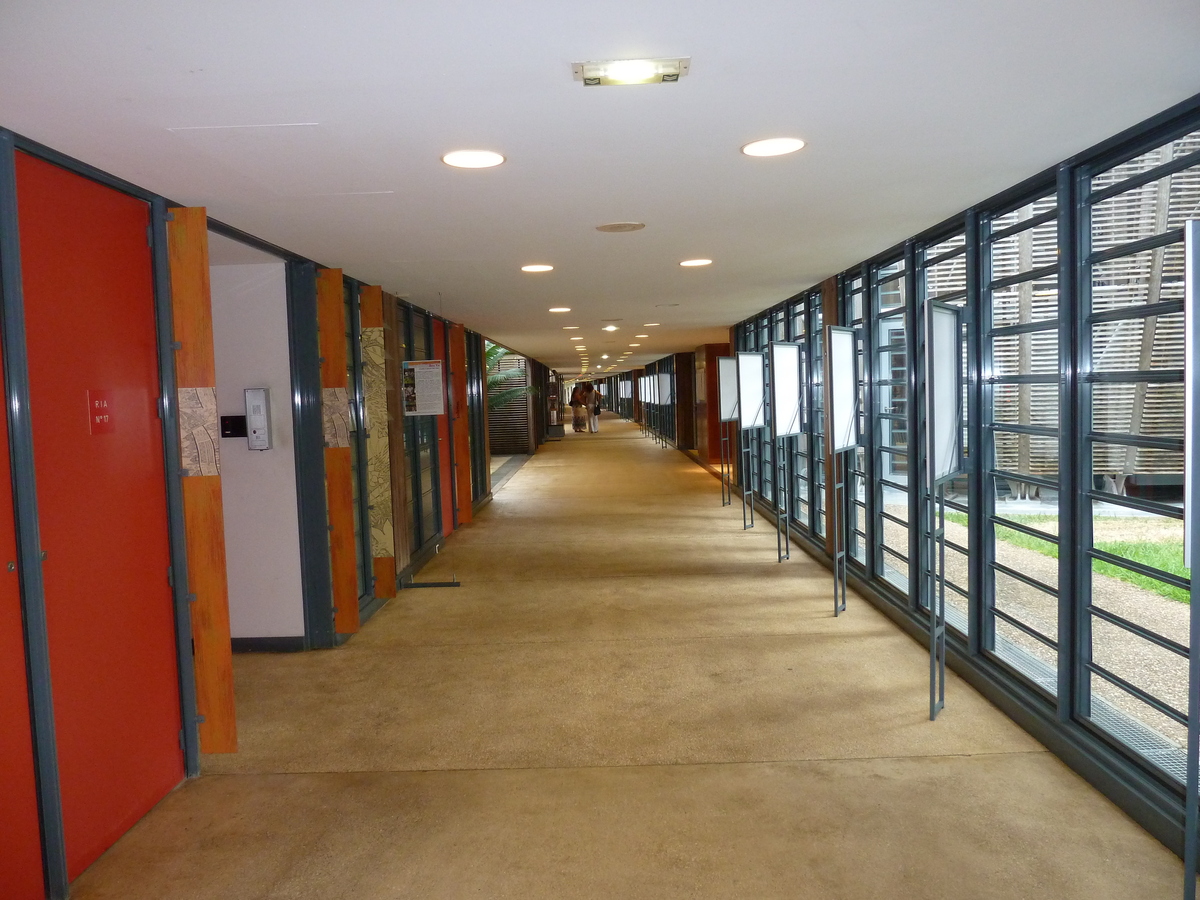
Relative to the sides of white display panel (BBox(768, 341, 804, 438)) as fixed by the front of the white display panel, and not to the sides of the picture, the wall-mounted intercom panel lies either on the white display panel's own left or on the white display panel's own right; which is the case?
on the white display panel's own right

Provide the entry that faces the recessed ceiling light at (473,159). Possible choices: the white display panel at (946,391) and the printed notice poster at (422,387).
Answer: the printed notice poster

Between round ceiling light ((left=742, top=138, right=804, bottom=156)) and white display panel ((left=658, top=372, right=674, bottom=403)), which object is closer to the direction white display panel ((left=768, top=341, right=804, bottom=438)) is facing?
the round ceiling light

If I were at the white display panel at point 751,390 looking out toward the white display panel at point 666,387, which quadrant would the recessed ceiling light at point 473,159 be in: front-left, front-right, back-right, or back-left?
back-left

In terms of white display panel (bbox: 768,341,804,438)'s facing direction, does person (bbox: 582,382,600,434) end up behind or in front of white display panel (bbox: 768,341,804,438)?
behind
